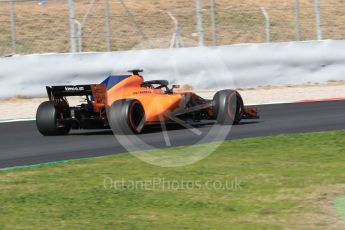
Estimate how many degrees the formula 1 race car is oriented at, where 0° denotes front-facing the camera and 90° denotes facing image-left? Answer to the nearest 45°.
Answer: approximately 225°
